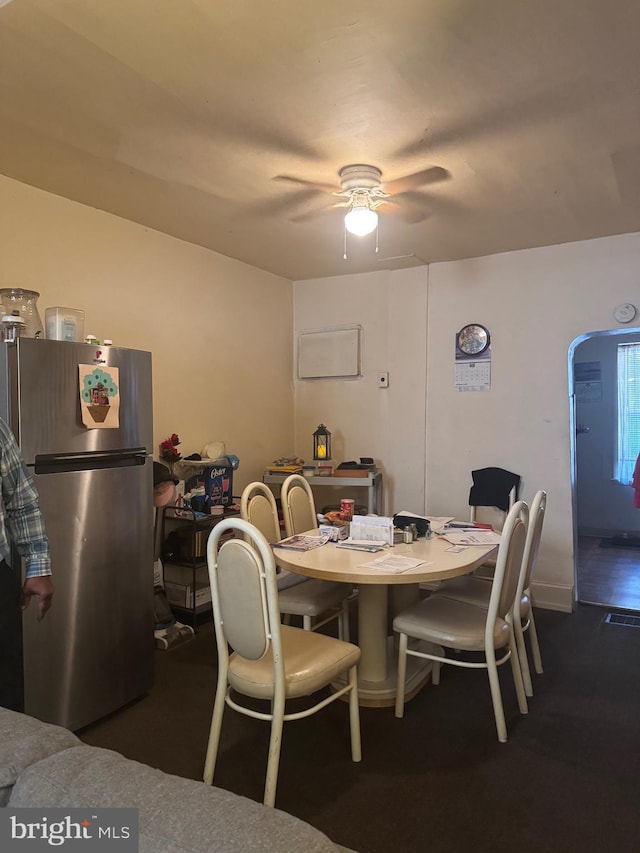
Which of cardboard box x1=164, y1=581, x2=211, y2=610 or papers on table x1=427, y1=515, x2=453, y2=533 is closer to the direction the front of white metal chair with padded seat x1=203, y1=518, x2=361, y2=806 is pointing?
the papers on table

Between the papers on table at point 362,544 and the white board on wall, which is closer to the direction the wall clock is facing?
the papers on table

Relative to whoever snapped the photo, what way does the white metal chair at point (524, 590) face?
facing to the left of the viewer

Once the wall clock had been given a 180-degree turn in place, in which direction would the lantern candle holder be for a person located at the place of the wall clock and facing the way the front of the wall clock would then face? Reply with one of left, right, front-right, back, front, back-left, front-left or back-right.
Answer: left

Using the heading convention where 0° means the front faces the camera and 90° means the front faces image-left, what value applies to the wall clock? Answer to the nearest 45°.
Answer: approximately 0°

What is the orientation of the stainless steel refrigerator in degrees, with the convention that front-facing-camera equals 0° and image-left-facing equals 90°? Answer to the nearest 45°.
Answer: approximately 315°

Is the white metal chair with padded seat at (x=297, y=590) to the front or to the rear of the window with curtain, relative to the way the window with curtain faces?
to the front

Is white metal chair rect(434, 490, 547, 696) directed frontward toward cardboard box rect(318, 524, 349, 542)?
yes

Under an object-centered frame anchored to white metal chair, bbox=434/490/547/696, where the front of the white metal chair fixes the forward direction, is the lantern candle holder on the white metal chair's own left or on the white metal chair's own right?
on the white metal chair's own right

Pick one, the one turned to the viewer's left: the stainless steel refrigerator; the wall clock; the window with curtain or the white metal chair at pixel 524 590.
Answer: the white metal chair
